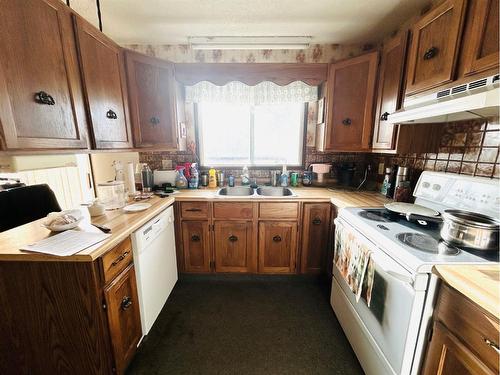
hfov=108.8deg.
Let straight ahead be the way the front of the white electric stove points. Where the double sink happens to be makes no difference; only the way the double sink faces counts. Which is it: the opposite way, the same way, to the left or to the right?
to the left

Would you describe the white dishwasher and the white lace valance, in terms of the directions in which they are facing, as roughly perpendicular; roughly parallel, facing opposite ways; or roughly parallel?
roughly perpendicular

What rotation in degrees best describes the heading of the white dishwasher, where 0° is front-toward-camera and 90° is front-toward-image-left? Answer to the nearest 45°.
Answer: approximately 315°

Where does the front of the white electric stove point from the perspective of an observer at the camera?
facing the viewer and to the left of the viewer

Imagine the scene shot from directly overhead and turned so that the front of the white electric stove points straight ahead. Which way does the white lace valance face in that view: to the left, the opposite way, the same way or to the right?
to the left

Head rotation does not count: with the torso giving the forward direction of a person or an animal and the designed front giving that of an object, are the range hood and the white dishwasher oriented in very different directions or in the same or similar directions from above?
very different directions

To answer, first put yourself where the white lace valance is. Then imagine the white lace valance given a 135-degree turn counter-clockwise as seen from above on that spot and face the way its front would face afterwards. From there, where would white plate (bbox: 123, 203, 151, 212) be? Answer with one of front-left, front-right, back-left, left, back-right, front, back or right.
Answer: back

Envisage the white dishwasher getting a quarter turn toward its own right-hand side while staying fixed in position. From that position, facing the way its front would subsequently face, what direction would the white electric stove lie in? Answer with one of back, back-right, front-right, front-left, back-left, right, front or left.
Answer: left

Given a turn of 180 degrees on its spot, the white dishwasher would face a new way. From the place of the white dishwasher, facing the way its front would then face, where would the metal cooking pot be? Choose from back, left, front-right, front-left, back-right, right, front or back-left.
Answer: back

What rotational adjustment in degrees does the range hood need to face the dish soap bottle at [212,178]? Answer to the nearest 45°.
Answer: approximately 45° to its right

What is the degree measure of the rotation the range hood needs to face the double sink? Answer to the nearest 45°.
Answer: approximately 45° to its right

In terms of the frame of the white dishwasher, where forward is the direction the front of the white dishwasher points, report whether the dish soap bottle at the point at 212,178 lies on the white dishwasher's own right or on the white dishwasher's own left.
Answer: on the white dishwasher's own left

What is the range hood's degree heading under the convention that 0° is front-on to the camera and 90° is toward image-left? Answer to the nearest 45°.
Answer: approximately 45°

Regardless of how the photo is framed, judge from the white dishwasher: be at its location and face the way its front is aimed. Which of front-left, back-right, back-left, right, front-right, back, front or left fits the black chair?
back

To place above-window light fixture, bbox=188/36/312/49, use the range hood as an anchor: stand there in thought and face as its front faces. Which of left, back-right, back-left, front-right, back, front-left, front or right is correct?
front-right

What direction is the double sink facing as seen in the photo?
toward the camera

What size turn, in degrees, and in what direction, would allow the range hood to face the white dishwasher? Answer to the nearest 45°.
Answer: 0° — it already faces it
